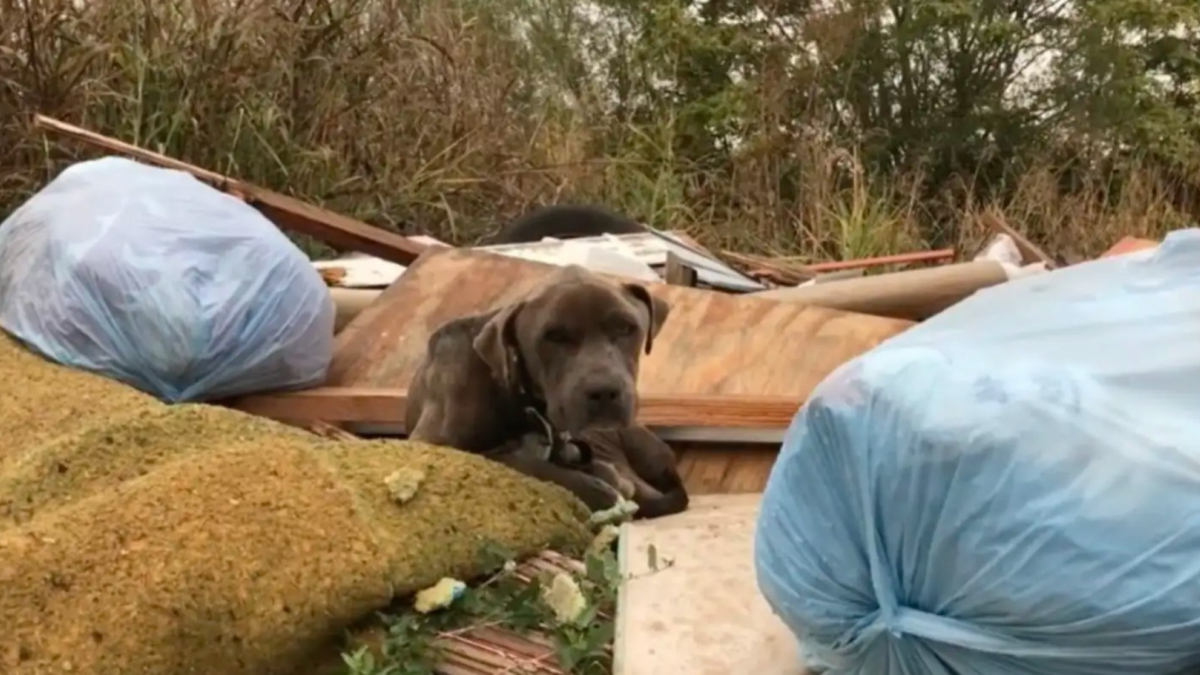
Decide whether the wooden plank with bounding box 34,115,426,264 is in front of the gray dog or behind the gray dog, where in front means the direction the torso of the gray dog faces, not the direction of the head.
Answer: behind

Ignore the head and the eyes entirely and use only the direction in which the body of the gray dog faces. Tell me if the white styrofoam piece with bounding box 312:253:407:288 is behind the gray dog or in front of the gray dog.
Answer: behind

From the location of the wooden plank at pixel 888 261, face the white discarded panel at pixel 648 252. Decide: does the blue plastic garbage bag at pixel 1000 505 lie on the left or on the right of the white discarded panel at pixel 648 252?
left

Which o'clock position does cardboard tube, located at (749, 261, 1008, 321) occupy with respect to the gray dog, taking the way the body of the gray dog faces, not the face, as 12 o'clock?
The cardboard tube is roughly at 9 o'clock from the gray dog.

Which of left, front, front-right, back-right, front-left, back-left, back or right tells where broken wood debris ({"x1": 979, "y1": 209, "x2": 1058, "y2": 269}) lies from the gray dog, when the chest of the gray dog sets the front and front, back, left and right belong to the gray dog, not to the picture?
left

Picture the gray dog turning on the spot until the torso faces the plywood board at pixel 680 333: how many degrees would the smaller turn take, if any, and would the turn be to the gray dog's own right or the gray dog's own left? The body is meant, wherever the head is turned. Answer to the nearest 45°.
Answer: approximately 90° to the gray dog's own left

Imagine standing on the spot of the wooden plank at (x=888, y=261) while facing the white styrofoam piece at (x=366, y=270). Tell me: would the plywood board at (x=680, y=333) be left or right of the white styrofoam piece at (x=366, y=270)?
left

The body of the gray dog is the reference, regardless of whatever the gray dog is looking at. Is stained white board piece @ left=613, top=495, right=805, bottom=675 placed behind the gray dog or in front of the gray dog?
in front

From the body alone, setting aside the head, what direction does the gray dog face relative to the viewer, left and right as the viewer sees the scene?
facing the viewer and to the right of the viewer
